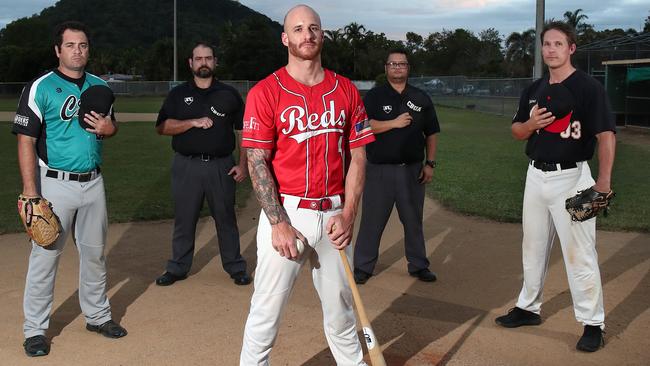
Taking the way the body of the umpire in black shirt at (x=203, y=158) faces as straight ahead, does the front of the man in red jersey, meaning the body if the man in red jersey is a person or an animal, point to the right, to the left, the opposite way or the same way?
the same way

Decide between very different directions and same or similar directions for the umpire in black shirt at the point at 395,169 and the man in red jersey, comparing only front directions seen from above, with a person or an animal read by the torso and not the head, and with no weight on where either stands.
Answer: same or similar directions

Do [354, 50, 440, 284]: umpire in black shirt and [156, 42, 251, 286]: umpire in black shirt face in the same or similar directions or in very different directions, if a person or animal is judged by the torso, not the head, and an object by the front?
same or similar directions

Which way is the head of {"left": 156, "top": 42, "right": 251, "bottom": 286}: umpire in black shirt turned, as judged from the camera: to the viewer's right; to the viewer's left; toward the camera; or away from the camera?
toward the camera

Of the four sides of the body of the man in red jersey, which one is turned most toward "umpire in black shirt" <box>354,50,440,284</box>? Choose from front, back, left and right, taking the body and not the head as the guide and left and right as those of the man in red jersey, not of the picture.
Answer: back

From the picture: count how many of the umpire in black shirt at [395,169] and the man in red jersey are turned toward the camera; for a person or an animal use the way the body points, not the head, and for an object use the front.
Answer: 2

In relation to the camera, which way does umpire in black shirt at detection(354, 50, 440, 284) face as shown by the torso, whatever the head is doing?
toward the camera

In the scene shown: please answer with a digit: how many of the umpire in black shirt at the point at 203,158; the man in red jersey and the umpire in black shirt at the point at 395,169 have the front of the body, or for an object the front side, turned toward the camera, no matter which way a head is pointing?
3

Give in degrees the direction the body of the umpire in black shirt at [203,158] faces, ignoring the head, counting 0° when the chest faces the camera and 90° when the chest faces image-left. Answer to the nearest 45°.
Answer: approximately 0°

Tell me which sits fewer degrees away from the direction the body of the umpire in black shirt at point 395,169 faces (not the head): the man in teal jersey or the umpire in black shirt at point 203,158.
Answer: the man in teal jersey

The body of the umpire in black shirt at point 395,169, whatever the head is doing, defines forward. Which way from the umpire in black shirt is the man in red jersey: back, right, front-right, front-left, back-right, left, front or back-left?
front

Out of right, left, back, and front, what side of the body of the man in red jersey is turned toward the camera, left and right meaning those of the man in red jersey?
front

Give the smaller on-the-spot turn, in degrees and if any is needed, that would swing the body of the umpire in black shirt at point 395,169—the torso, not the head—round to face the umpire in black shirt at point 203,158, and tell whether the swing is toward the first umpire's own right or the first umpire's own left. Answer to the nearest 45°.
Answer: approximately 90° to the first umpire's own right

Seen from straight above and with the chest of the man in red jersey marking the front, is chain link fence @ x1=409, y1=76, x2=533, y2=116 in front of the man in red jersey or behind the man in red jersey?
behind

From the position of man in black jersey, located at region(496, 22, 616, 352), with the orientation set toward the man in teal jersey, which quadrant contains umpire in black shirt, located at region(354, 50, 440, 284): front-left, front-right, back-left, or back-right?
front-right
